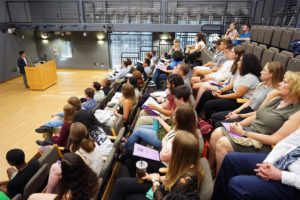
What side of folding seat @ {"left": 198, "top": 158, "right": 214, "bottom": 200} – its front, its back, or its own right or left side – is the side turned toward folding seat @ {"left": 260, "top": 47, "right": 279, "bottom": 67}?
right

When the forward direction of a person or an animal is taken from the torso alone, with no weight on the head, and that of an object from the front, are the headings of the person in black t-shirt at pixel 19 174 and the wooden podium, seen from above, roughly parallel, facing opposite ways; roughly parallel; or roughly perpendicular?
roughly parallel, facing opposite ways

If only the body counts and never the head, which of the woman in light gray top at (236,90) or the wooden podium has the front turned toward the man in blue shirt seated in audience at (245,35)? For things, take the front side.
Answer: the wooden podium

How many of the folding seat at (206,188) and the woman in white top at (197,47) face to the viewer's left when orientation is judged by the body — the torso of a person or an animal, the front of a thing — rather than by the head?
2

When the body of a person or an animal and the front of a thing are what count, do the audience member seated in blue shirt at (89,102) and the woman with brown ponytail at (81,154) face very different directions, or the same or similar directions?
same or similar directions

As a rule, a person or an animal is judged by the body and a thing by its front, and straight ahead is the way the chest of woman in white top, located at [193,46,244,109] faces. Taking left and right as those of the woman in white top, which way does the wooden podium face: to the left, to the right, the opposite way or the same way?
the opposite way

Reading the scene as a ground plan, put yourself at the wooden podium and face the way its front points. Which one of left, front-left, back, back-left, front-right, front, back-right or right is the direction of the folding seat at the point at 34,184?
front-right

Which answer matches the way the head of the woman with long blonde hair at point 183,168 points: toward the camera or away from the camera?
away from the camera

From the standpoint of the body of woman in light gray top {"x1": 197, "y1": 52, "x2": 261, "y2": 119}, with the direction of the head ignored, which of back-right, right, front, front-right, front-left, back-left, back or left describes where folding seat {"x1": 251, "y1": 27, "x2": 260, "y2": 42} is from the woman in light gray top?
right

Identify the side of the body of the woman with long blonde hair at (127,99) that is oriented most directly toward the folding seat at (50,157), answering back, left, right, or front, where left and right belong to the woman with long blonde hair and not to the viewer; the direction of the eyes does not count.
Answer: left

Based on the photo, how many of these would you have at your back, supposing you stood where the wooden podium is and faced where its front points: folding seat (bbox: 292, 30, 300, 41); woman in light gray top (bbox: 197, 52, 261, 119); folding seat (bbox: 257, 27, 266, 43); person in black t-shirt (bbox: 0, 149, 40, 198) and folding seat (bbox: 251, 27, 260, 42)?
0

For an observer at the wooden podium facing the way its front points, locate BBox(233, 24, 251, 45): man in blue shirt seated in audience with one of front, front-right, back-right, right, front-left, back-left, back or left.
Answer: front

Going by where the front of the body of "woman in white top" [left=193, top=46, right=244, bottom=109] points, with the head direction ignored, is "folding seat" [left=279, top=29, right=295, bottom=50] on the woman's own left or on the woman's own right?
on the woman's own right

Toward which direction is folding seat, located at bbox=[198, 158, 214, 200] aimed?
to the viewer's left

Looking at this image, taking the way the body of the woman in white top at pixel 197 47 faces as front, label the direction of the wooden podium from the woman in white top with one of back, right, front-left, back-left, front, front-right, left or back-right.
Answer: front

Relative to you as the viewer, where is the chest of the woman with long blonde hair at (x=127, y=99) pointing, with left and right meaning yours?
facing away from the viewer and to the left of the viewer

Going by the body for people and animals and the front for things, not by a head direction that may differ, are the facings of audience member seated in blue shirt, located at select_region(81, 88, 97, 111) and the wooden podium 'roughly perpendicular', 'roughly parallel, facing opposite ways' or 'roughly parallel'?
roughly parallel, facing opposite ways

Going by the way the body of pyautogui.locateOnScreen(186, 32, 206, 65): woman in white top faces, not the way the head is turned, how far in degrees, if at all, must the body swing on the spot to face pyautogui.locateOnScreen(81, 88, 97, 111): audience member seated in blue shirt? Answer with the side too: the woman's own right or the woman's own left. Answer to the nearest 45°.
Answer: approximately 45° to the woman's own left

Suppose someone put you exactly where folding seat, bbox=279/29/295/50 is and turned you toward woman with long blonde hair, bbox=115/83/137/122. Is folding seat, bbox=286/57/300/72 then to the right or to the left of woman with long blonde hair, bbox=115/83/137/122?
left

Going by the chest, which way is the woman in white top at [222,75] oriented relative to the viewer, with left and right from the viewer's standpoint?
facing to the left of the viewer
